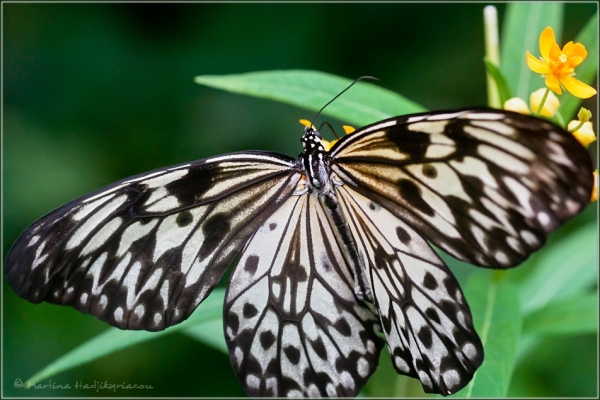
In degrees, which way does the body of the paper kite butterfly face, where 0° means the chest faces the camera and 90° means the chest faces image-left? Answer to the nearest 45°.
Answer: approximately 180°

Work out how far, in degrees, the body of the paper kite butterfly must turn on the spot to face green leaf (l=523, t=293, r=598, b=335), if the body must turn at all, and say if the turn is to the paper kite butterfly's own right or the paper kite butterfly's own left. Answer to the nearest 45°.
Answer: approximately 45° to the paper kite butterfly's own right

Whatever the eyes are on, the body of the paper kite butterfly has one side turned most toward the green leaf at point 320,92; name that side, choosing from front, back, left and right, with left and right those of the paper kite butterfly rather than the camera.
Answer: front

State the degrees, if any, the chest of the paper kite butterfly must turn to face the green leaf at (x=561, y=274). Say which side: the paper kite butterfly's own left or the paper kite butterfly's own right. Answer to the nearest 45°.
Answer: approximately 45° to the paper kite butterfly's own right

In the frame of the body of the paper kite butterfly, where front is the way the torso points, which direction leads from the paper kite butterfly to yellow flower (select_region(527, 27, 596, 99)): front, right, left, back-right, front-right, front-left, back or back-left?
right
